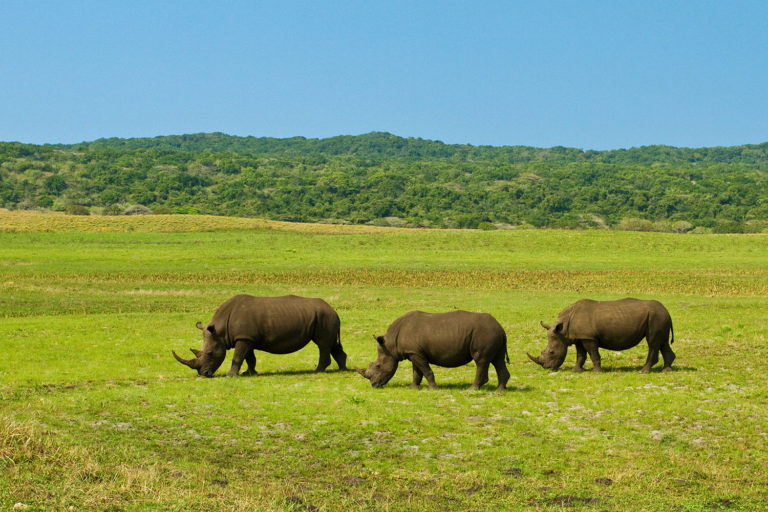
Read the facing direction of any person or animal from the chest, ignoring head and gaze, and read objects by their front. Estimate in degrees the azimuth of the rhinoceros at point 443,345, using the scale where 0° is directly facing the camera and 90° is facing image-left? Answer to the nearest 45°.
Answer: approximately 90°

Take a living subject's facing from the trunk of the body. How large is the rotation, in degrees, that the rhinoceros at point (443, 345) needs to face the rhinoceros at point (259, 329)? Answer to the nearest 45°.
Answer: approximately 45° to its right

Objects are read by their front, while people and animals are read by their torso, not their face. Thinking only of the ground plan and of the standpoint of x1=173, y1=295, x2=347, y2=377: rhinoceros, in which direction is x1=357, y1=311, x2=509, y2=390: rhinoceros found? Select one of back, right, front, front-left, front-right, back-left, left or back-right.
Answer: back-left

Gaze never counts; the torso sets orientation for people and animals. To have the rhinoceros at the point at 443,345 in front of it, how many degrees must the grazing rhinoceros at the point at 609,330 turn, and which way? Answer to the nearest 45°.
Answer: approximately 45° to its left

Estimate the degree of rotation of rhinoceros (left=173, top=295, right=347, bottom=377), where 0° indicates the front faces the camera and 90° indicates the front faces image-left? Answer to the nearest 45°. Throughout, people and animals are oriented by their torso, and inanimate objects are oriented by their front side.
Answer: approximately 90°

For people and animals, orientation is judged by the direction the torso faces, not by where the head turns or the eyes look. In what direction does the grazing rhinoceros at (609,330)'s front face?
to the viewer's left

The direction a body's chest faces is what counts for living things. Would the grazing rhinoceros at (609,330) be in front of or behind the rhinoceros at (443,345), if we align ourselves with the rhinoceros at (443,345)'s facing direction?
behind

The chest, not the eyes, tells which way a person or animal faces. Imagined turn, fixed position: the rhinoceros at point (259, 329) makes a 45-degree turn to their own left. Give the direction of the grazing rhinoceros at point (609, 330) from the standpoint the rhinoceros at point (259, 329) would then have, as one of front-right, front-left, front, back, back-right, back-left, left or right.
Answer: back-left
